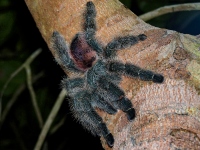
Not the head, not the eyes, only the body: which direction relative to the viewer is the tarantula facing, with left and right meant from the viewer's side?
facing the viewer and to the right of the viewer
